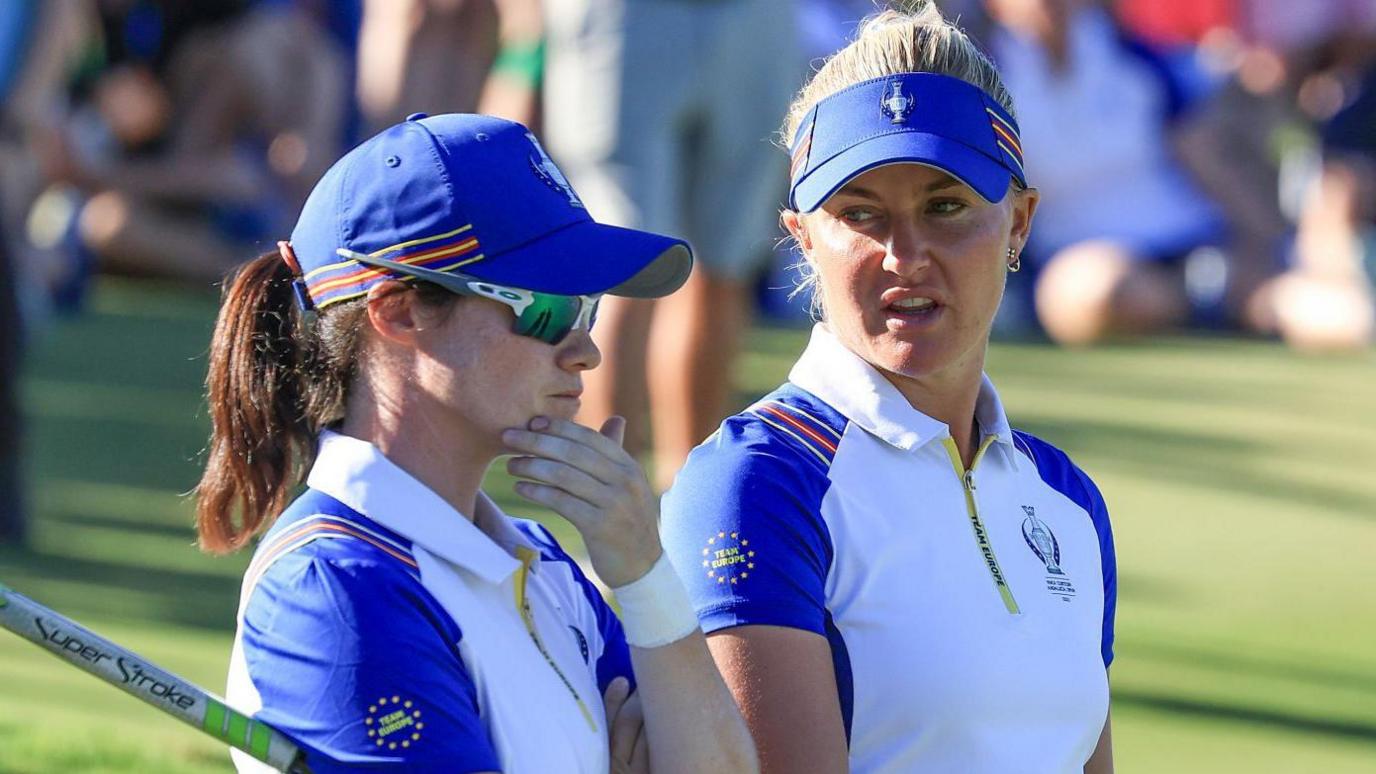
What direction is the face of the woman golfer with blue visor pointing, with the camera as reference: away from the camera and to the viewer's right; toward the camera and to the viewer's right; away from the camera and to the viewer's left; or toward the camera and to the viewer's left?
toward the camera and to the viewer's left

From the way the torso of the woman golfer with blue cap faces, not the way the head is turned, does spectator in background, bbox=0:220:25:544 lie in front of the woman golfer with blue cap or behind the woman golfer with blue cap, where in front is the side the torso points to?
behind

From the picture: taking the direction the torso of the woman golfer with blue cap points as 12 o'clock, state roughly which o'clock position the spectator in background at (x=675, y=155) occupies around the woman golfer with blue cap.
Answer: The spectator in background is roughly at 8 o'clock from the woman golfer with blue cap.

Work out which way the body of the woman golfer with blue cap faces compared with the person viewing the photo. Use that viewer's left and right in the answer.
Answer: facing the viewer and to the right of the viewer

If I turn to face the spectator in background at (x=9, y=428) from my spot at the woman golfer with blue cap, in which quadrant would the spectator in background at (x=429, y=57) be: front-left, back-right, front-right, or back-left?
front-right

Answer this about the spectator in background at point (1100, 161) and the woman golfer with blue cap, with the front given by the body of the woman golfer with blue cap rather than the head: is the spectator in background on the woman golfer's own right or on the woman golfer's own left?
on the woman golfer's own left

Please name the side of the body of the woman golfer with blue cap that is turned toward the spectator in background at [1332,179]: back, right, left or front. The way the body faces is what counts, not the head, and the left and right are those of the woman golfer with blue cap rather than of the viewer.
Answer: left

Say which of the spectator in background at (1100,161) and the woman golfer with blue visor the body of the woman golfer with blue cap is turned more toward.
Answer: the woman golfer with blue visor

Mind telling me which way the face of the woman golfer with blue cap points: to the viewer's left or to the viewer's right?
to the viewer's right

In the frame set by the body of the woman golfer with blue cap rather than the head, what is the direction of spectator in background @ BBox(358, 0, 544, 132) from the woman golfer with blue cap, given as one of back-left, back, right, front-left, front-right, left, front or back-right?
back-left
